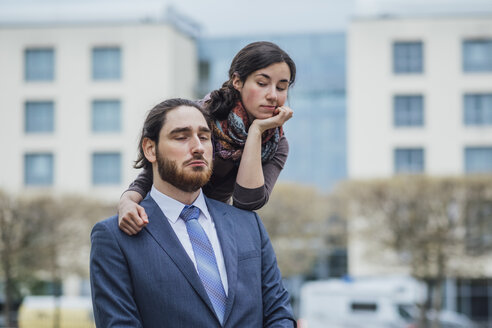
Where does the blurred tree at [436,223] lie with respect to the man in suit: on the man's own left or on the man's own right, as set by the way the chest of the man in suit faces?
on the man's own left

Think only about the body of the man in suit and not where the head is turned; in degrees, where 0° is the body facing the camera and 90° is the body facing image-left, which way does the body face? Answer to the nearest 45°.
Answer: approximately 315°
